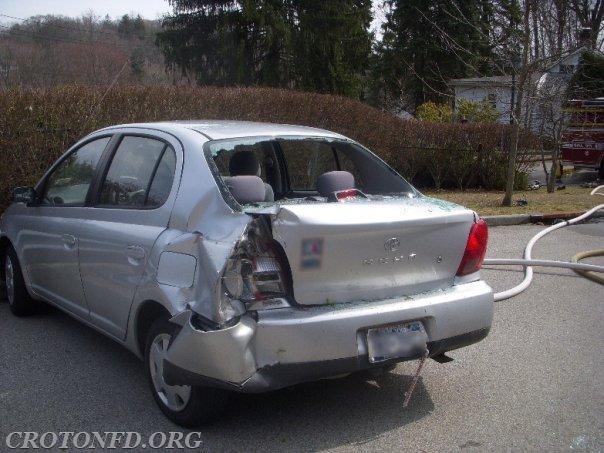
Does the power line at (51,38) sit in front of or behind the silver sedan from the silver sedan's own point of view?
in front

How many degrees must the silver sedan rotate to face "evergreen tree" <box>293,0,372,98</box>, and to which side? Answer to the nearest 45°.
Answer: approximately 45° to its right

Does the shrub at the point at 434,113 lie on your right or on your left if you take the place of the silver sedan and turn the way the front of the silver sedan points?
on your right

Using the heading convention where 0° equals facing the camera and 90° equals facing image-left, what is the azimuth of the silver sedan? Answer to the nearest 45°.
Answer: approximately 135°

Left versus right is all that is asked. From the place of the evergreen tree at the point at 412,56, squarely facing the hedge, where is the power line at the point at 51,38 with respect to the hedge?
right

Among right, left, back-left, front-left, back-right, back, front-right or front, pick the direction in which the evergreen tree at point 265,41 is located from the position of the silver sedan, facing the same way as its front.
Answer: front-right

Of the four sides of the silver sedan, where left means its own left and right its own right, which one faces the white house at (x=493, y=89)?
right

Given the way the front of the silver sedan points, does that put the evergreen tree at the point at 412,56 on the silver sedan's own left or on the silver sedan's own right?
on the silver sedan's own right

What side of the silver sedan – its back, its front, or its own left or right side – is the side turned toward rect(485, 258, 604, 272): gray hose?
right
